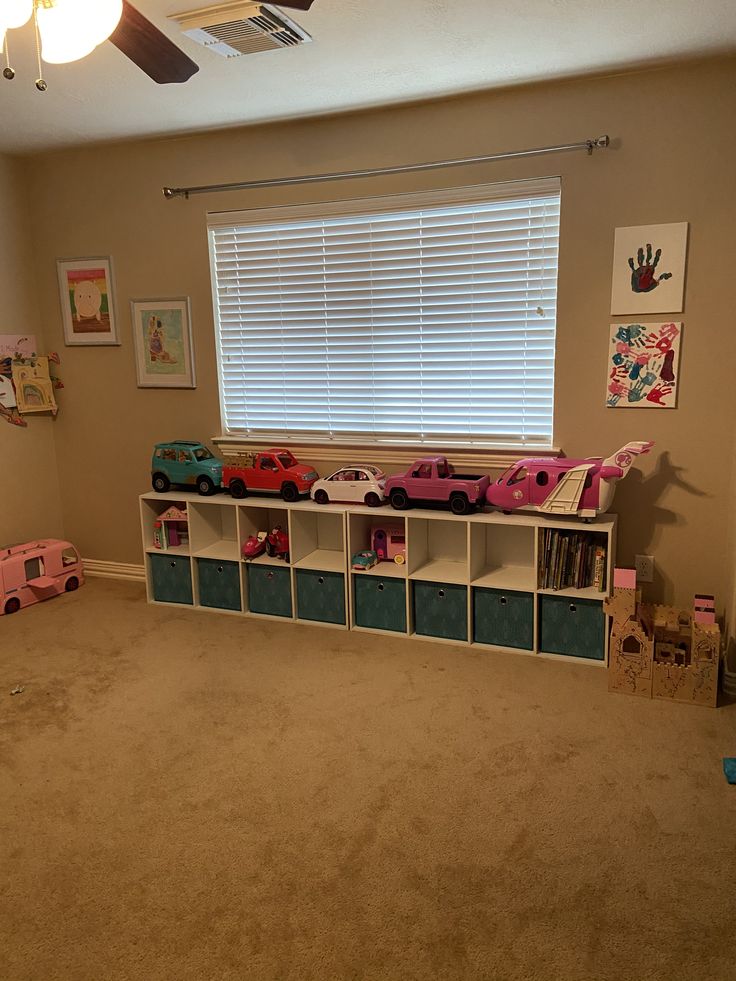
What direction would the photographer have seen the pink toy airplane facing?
facing to the left of the viewer

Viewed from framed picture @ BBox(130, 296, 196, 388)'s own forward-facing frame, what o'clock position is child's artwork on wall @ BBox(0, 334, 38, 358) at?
The child's artwork on wall is roughly at 4 o'clock from the framed picture.

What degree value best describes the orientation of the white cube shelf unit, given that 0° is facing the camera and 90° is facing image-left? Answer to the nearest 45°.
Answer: approximately 45°

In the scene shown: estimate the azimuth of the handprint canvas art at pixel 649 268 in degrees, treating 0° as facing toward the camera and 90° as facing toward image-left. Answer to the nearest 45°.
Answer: approximately 0°

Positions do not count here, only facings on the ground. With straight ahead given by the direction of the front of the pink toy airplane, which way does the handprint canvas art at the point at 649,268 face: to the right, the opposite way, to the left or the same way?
to the left

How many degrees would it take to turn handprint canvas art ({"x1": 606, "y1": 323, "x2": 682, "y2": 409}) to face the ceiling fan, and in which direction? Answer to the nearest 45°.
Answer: approximately 45° to its right

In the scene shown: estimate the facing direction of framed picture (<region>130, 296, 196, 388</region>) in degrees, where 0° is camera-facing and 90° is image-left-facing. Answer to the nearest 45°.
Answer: approximately 0°

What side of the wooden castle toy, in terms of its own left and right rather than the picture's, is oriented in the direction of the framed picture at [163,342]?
right

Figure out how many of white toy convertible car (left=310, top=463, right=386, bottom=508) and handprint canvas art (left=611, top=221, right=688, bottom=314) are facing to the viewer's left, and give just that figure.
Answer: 1
